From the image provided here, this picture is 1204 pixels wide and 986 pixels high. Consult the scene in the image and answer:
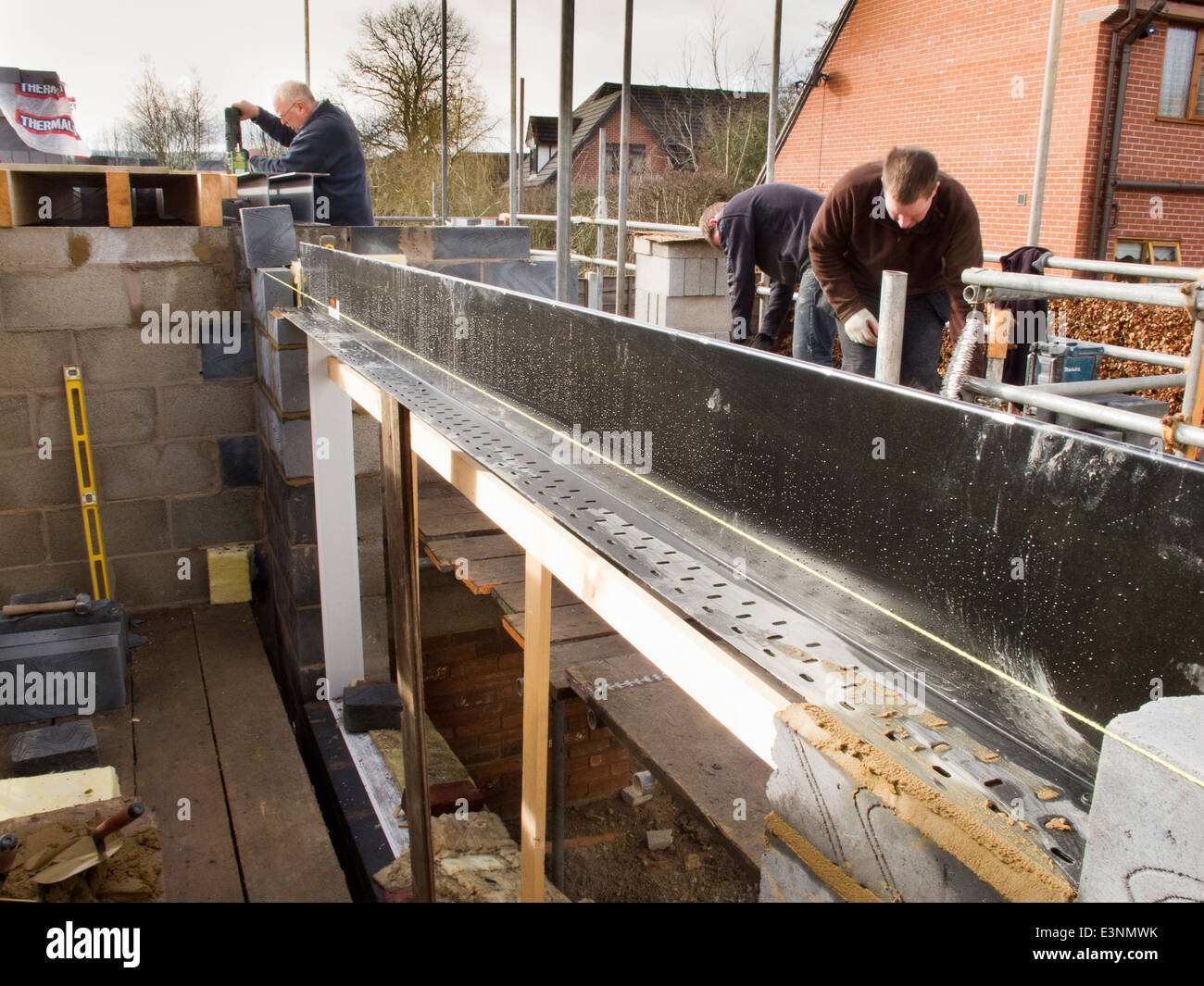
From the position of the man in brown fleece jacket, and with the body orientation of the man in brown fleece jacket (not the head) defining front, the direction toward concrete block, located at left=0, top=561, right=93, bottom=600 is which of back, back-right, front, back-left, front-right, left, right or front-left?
right

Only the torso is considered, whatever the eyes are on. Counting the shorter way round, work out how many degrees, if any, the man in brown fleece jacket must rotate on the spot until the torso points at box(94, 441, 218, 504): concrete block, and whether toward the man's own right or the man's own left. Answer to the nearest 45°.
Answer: approximately 90° to the man's own right

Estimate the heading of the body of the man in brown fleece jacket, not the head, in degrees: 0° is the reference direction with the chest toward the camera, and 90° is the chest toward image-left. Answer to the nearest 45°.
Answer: approximately 0°

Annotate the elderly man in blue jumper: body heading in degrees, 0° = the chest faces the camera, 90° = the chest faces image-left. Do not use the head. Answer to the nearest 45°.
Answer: approximately 90°

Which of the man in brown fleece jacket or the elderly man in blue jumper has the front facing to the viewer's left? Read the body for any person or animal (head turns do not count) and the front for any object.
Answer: the elderly man in blue jumper

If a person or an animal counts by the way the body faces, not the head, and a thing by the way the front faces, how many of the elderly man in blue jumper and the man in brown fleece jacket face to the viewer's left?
1

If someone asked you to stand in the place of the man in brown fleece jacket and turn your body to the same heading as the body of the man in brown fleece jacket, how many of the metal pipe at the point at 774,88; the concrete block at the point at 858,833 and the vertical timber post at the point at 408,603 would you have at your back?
1

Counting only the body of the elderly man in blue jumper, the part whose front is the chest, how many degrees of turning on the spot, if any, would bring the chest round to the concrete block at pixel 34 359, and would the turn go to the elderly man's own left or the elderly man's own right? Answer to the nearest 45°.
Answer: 0° — they already face it

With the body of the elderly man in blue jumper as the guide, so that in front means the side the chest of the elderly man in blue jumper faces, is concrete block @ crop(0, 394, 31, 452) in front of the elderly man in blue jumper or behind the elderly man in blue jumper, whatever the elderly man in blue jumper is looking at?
in front

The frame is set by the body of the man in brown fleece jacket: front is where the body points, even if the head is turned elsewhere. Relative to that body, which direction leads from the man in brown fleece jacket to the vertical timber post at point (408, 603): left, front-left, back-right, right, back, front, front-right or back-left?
front-right

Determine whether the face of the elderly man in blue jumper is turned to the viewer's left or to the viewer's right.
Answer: to the viewer's left

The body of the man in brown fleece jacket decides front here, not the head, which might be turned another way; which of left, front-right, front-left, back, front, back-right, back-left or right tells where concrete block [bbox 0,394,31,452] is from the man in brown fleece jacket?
right

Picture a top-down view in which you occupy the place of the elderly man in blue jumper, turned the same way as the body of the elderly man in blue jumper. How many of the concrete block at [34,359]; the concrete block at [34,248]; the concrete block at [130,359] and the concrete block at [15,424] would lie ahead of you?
4

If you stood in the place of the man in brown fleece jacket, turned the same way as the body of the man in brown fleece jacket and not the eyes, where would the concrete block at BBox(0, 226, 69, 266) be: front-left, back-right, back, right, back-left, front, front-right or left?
right
